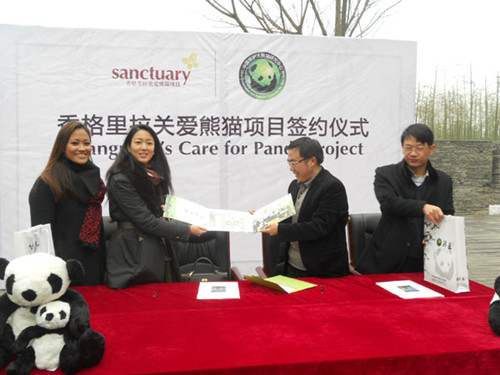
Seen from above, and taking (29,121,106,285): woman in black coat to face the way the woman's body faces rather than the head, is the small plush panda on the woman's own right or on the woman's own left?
on the woman's own right

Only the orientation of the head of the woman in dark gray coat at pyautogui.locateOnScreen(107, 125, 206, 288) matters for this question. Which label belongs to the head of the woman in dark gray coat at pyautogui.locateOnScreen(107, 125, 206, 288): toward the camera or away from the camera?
toward the camera

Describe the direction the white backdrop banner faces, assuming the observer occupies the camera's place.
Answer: facing the viewer

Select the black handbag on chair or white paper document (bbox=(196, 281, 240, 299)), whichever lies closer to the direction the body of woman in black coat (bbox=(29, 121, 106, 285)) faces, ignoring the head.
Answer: the white paper document

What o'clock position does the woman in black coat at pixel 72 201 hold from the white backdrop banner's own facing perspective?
The woman in black coat is roughly at 1 o'clock from the white backdrop banner.

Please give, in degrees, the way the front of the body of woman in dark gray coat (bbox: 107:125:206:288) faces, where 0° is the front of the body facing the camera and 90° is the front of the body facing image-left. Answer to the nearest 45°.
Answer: approximately 315°

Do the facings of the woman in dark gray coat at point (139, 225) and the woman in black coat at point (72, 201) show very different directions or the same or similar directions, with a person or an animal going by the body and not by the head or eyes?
same or similar directions

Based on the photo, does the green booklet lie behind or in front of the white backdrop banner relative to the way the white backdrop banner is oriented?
in front

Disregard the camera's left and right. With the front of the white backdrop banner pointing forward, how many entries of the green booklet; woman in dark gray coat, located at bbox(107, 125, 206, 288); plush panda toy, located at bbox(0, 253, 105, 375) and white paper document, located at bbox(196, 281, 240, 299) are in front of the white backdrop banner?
4

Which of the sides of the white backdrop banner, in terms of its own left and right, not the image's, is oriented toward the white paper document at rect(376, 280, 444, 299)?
front

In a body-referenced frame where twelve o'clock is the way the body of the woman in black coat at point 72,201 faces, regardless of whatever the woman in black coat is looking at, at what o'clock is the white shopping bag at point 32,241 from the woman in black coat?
The white shopping bag is roughly at 2 o'clock from the woman in black coat.

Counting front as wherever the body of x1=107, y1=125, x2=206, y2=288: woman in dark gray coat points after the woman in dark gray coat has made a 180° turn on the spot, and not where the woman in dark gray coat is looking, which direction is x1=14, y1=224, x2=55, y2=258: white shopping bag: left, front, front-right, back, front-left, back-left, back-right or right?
left

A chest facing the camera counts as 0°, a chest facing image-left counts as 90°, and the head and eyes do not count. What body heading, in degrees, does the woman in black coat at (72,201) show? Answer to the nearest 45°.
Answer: approximately 315°

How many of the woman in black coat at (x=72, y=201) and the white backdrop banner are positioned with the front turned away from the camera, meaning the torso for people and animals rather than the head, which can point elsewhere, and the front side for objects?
0

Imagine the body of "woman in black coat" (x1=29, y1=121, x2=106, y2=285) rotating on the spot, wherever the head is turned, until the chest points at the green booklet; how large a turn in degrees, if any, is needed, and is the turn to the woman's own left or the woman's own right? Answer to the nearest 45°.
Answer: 0° — they already face it
